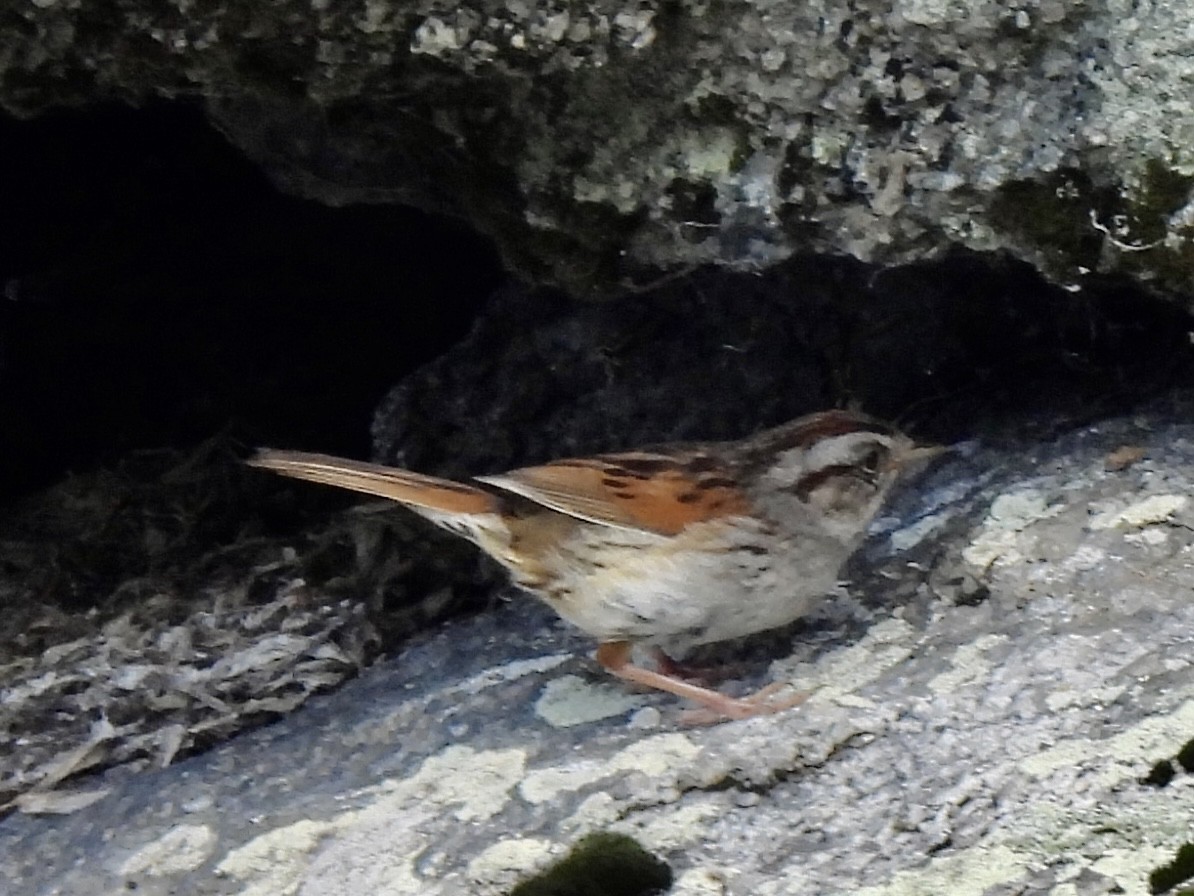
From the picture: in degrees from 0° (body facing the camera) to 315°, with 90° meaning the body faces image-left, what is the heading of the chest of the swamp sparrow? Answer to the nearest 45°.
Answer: approximately 270°
